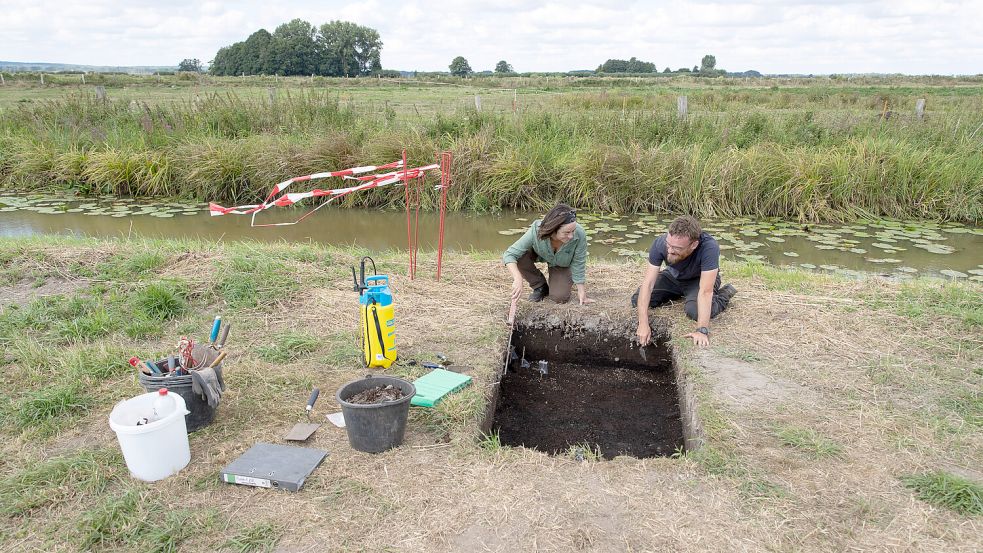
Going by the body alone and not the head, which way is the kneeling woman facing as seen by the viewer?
toward the camera

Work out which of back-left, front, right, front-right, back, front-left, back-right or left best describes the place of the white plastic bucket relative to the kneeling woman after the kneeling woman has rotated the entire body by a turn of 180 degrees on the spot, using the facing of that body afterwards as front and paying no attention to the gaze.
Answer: back-left

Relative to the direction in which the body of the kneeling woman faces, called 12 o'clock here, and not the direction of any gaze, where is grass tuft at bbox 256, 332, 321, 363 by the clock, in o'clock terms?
The grass tuft is roughly at 2 o'clock from the kneeling woman.

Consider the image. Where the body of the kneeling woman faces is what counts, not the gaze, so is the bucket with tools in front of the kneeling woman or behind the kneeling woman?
in front

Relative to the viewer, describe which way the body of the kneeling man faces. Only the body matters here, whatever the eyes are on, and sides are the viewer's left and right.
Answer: facing the viewer and to the left of the viewer

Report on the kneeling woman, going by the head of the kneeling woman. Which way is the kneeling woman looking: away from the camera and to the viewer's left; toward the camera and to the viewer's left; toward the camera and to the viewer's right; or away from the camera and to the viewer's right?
toward the camera and to the viewer's right

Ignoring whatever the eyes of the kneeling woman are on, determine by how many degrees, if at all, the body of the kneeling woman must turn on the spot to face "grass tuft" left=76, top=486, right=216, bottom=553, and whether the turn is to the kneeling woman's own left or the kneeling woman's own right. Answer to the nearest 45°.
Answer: approximately 45° to the kneeling woman's own right

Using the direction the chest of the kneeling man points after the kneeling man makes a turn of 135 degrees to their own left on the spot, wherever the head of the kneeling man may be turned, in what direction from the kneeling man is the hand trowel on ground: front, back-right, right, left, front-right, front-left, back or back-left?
back-right

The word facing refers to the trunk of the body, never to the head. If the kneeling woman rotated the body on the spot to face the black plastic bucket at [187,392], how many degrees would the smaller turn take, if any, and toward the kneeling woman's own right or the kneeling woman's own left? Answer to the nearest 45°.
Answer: approximately 45° to the kneeling woman's own right

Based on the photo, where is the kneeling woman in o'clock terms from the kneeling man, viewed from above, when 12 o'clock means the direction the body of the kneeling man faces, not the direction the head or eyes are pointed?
The kneeling woman is roughly at 2 o'clock from the kneeling man.

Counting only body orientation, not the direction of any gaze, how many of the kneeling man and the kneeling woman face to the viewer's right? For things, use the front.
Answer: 0

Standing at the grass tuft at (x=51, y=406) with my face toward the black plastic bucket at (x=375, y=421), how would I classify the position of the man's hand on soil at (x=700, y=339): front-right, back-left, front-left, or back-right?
front-left

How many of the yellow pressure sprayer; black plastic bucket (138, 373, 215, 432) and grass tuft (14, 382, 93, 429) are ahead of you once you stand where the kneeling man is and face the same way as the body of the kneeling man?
3

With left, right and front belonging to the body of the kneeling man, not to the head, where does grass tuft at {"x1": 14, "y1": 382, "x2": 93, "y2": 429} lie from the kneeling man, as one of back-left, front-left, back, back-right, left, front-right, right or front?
front

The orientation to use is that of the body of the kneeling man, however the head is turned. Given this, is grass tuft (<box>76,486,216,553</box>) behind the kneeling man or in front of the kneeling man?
in front

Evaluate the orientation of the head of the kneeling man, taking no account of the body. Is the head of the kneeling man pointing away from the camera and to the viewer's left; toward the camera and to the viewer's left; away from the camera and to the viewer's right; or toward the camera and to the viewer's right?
toward the camera and to the viewer's left

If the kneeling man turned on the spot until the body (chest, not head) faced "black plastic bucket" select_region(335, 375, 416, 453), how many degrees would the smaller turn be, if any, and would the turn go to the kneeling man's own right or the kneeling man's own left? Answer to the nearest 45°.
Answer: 0° — they already face it

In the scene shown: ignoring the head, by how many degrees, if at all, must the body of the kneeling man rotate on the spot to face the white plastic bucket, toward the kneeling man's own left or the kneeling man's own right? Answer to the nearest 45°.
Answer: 0° — they already face it
